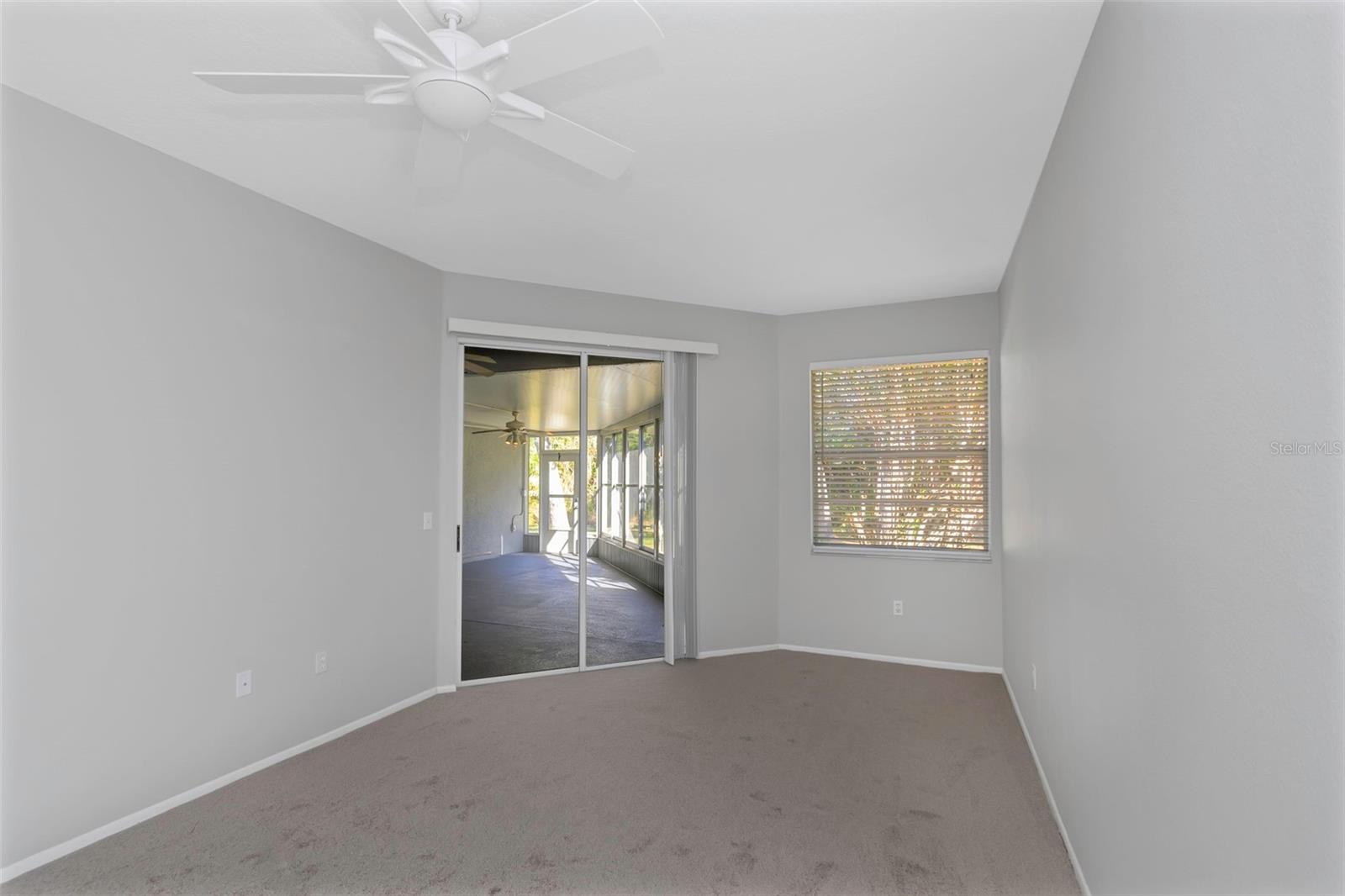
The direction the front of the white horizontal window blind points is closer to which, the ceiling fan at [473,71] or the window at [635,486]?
the ceiling fan

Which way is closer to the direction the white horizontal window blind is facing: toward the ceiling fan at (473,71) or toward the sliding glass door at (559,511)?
the ceiling fan

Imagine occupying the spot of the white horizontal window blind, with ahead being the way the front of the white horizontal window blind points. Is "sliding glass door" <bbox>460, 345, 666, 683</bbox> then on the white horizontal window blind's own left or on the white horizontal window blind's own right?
on the white horizontal window blind's own right

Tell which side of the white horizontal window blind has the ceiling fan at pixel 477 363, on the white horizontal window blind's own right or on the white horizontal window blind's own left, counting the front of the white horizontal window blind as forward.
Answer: on the white horizontal window blind's own right

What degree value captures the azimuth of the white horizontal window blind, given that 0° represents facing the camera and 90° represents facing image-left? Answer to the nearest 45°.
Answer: approximately 0°

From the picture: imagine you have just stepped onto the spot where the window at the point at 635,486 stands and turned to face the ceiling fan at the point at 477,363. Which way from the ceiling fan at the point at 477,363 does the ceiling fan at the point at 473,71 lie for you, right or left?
left

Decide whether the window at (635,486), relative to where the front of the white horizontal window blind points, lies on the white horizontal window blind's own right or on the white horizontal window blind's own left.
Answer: on the white horizontal window blind's own right

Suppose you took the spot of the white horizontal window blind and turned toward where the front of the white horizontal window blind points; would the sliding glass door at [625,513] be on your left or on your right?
on your right
